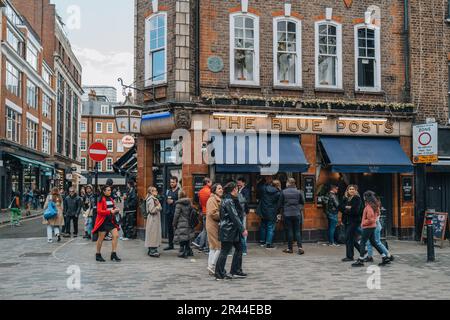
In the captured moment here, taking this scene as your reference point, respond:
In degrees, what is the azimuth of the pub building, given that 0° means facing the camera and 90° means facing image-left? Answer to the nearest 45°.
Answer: approximately 0°

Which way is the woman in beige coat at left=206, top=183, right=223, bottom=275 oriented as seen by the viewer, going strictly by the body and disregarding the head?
to the viewer's right

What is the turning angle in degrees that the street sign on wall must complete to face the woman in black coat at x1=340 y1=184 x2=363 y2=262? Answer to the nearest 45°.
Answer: approximately 45° to its right

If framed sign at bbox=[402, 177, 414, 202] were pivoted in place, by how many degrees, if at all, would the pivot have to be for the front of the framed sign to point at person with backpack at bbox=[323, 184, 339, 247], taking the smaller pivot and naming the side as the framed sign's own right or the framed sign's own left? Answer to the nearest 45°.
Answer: approximately 45° to the framed sign's own right

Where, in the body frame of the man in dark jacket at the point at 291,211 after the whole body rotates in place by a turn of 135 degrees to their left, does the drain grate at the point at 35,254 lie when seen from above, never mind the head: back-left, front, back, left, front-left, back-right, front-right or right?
front-right

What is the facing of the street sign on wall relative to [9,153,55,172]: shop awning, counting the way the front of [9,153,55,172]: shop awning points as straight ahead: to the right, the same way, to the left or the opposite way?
to the right
